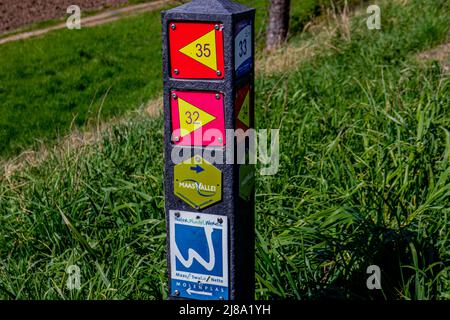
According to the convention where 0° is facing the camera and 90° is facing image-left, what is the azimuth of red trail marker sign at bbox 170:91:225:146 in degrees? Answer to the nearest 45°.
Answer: approximately 0°
